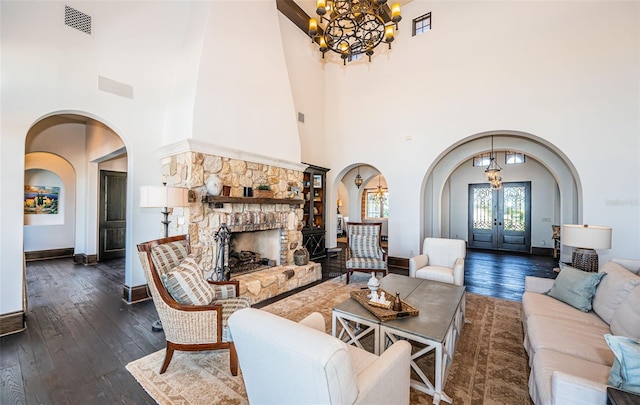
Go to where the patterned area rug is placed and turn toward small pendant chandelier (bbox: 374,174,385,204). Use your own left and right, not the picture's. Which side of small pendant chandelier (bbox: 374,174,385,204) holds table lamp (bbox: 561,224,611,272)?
right

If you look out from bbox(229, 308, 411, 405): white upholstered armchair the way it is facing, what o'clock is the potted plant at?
The potted plant is roughly at 10 o'clock from the white upholstered armchair.

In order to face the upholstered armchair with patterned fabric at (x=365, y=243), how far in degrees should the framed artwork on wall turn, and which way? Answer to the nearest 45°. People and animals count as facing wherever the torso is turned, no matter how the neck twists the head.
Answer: approximately 45° to its left

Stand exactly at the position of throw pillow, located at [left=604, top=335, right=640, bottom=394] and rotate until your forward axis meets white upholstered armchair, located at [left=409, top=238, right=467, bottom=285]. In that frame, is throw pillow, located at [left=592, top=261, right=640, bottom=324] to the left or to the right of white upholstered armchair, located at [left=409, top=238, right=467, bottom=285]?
right

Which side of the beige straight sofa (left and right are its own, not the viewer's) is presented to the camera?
left

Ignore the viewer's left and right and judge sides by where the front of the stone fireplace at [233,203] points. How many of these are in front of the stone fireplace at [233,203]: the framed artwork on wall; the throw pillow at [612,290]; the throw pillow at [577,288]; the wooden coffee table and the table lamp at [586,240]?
4

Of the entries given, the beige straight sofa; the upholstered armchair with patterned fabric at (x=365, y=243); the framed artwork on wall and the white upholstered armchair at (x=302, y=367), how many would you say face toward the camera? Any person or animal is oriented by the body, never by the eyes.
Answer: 2

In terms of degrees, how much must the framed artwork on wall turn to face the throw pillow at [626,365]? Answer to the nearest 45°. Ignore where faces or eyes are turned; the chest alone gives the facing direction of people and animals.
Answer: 0° — it already faces it

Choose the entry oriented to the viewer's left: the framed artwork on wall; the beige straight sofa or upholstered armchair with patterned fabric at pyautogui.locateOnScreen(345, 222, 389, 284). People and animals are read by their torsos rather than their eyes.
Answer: the beige straight sofa

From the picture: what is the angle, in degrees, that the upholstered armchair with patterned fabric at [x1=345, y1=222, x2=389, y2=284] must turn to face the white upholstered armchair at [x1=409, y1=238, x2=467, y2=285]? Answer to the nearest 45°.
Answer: approximately 45° to its left

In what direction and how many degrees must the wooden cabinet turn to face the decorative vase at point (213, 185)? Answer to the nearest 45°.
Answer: approximately 90° to its right
